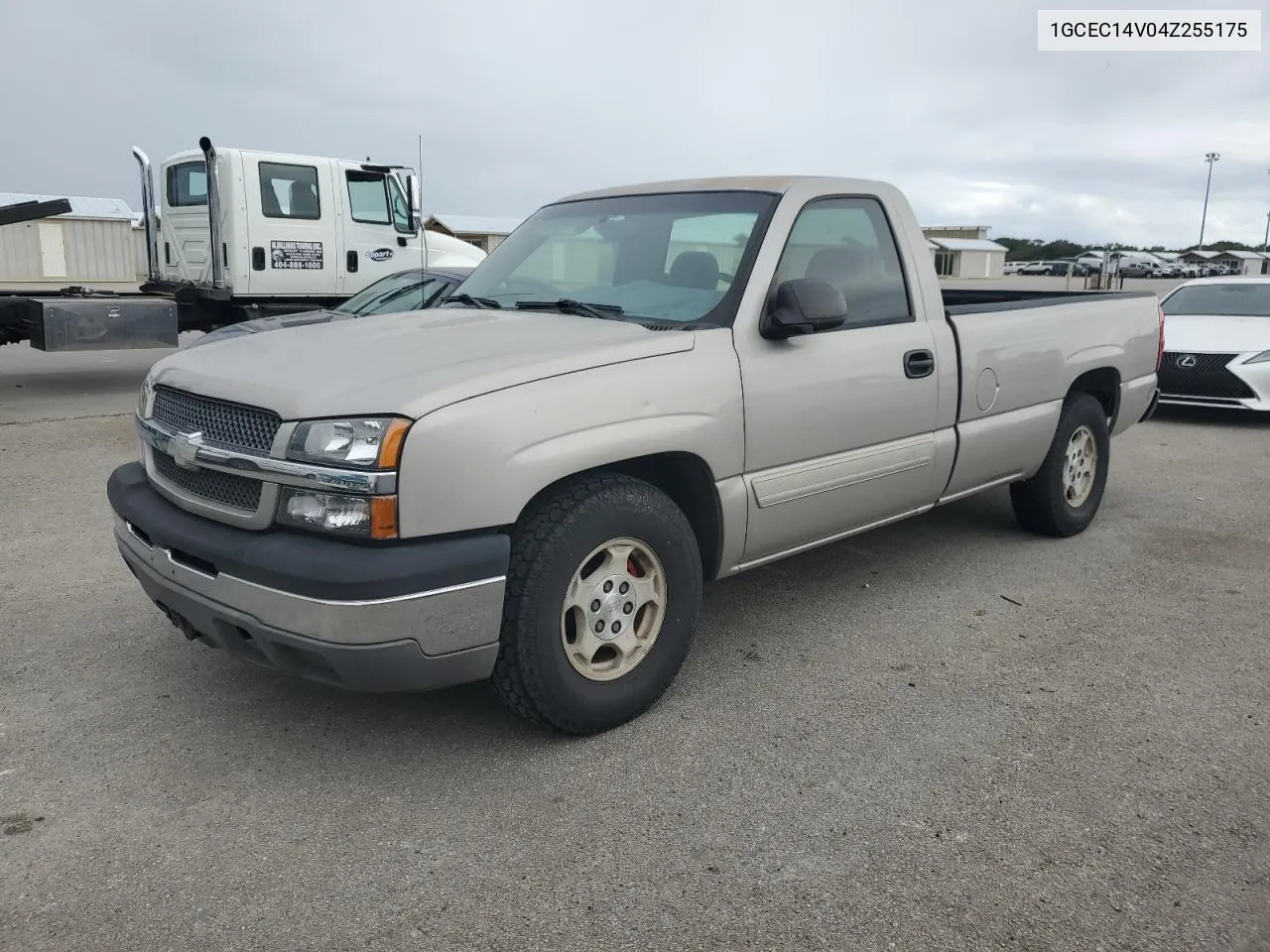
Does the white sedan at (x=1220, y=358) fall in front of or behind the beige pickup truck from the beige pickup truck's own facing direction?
behind

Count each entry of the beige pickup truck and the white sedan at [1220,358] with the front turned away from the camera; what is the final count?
0

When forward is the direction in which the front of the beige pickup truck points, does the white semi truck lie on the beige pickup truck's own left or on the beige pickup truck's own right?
on the beige pickup truck's own right

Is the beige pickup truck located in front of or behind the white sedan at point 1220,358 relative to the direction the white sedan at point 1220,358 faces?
in front

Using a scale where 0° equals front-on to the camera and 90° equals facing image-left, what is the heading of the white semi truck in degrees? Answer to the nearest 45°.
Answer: approximately 225°

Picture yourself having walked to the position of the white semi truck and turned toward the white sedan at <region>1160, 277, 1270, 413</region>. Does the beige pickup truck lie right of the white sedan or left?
right

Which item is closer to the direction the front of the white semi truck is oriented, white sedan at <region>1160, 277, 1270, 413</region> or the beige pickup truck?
the white sedan

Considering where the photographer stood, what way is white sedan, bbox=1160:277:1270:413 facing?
facing the viewer and to the left of the viewer

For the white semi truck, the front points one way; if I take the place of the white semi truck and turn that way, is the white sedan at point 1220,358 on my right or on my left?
on my right

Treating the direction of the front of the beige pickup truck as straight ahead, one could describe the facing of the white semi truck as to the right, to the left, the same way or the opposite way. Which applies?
the opposite way

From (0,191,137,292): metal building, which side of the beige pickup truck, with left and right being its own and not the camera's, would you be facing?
right
